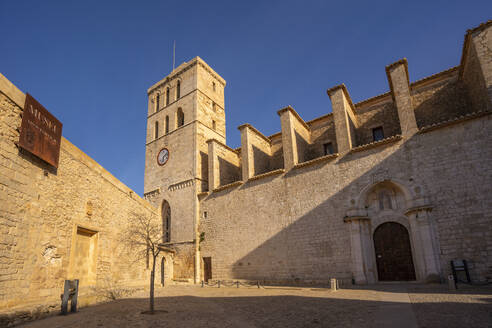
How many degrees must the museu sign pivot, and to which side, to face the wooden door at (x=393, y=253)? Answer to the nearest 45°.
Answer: approximately 45° to its left

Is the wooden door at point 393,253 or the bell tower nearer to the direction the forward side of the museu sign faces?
the wooden door

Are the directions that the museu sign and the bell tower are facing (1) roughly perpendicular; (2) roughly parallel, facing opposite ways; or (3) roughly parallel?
roughly perpendicular

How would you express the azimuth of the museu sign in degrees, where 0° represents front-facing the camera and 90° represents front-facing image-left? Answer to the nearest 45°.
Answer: approximately 315°

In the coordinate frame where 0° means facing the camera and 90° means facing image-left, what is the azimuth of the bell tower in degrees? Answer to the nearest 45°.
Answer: approximately 45°
